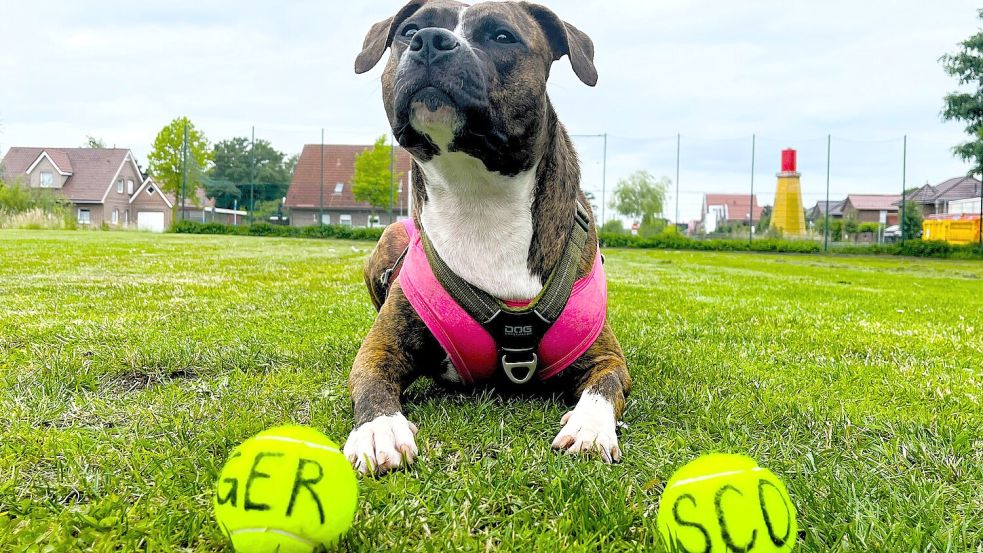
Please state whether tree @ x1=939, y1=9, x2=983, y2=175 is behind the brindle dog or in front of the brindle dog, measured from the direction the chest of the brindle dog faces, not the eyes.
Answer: behind

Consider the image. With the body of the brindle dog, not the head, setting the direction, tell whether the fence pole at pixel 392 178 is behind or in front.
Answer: behind

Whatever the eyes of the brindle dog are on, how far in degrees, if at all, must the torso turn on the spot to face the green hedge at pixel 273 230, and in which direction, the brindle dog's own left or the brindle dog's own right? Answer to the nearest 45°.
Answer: approximately 180°

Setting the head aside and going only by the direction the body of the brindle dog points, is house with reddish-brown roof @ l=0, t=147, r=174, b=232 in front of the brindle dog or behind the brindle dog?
behind

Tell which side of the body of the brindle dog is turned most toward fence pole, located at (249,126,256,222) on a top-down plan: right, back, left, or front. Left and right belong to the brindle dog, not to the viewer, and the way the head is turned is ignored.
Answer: back

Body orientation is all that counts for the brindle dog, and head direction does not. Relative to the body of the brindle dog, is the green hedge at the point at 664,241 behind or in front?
behind

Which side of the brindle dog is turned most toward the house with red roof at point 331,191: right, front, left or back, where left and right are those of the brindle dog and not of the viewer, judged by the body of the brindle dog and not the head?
back

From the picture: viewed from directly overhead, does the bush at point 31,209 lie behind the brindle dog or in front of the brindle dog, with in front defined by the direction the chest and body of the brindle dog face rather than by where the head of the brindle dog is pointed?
behind

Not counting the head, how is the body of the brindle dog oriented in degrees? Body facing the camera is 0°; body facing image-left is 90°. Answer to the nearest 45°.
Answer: approximately 0°

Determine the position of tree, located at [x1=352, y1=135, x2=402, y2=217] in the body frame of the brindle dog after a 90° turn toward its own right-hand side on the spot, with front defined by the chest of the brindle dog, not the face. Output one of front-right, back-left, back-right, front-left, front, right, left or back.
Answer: right

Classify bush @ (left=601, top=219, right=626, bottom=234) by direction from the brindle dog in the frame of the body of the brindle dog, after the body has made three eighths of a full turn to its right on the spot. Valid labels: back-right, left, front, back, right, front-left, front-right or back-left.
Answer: front-right

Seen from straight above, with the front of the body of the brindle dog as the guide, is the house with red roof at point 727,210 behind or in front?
behind

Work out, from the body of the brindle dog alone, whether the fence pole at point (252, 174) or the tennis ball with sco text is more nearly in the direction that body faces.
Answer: the tennis ball with sco text
